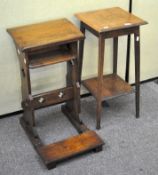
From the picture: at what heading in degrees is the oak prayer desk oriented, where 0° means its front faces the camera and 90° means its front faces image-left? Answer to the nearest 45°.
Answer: approximately 315°
